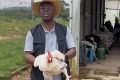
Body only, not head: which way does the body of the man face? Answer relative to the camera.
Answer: toward the camera

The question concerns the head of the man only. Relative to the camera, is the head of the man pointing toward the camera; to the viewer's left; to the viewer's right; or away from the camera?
toward the camera

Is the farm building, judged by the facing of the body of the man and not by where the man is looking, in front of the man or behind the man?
behind
